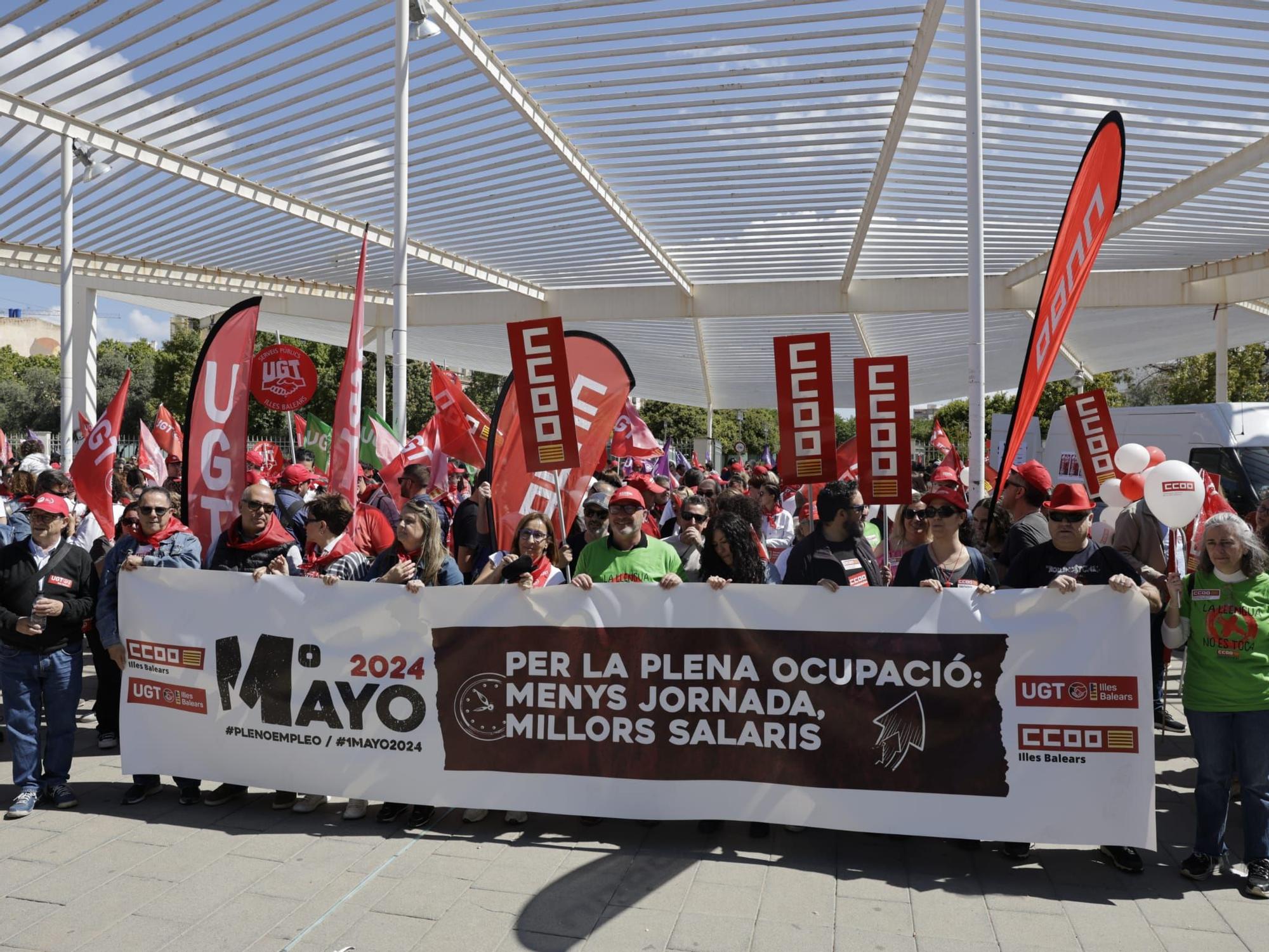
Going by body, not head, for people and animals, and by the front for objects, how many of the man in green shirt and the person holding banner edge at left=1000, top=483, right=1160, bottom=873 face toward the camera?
2

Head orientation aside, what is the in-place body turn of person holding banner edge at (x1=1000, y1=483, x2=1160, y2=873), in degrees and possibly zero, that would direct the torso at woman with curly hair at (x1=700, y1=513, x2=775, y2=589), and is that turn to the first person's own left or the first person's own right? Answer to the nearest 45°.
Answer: approximately 90° to the first person's own right

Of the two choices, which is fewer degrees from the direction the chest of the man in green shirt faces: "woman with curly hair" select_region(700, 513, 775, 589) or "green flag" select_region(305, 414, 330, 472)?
the woman with curly hair

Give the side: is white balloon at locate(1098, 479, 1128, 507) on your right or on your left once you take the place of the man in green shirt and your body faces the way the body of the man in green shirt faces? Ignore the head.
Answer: on your left

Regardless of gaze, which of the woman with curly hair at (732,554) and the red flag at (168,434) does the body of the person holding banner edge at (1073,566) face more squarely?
the woman with curly hair

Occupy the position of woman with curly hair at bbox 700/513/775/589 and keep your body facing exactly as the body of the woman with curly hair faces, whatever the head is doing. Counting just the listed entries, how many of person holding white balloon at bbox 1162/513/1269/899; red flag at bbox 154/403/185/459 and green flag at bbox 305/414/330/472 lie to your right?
2

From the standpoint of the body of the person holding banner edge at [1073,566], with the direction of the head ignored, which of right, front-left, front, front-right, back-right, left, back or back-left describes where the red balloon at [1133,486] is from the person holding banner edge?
back

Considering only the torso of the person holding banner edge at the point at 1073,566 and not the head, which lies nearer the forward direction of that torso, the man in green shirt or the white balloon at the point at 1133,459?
the man in green shirt

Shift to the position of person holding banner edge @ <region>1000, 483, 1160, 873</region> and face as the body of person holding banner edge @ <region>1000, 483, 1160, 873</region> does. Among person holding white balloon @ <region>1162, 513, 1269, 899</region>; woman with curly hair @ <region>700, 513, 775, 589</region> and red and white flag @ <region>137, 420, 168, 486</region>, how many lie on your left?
1

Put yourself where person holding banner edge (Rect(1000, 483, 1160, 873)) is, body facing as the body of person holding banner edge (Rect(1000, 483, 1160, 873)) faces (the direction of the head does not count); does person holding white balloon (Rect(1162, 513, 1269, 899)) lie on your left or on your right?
on your left

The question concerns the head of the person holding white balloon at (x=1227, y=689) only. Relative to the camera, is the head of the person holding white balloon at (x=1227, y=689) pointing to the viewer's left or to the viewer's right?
to the viewer's left

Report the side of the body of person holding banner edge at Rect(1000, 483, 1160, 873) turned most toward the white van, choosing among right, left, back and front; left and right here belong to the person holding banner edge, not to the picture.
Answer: back

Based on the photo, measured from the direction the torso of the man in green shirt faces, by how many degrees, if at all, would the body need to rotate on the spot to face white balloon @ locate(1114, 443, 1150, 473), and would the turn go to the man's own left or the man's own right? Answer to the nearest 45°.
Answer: approximately 135° to the man's own left
